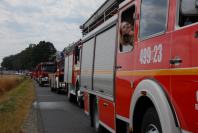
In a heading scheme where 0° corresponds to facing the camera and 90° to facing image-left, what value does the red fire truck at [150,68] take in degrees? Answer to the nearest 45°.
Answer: approximately 315°
